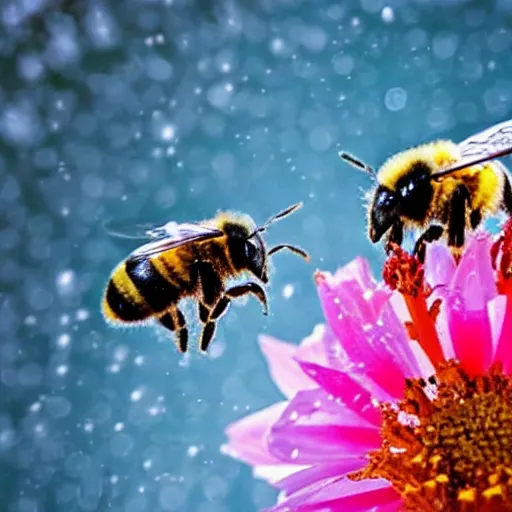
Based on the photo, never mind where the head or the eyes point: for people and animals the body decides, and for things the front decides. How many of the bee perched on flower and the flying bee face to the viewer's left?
1

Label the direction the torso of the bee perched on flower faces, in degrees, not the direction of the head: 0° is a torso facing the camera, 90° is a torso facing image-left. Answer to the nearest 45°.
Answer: approximately 90°

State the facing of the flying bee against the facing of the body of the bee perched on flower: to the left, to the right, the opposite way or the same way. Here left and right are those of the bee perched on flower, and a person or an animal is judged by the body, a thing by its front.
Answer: the opposite way

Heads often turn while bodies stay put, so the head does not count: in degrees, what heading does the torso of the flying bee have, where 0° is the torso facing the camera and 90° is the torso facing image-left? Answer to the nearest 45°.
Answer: approximately 270°
